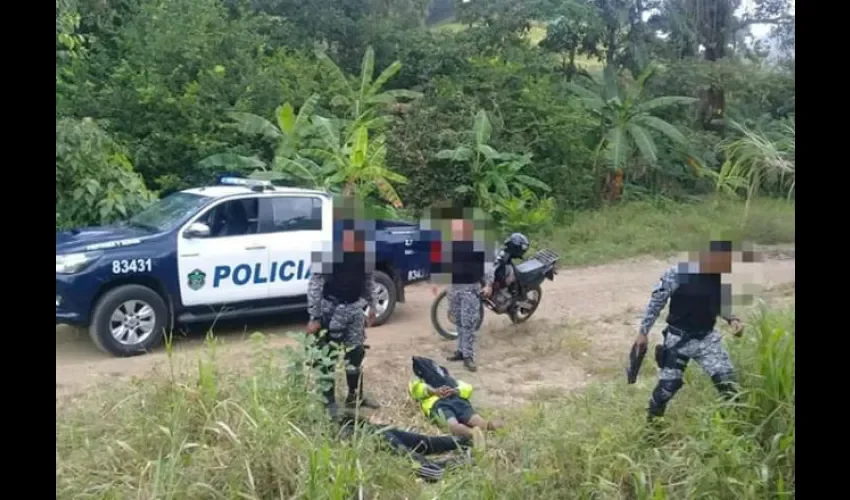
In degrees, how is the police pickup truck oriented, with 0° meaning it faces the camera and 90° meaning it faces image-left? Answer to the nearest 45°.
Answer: approximately 45°

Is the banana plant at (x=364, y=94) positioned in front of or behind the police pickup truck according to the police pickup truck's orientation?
behind

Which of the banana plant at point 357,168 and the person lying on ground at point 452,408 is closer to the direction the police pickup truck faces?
the person lying on ground

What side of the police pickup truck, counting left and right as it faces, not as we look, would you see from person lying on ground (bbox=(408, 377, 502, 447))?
left

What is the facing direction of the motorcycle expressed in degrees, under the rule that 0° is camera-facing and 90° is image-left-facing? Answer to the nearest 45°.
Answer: approximately 45°

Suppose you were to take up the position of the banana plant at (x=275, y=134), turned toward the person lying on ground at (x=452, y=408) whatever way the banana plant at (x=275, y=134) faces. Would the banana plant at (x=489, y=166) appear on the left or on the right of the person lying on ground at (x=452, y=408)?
left
